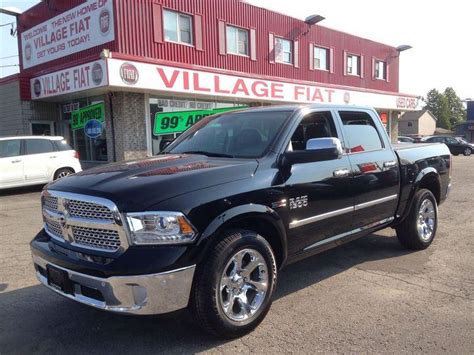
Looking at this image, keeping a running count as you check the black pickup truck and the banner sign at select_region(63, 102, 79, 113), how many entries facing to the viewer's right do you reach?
0

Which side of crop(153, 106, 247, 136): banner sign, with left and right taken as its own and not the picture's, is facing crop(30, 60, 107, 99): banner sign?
right

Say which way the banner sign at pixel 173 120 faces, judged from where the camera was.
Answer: facing the viewer and to the right of the viewer

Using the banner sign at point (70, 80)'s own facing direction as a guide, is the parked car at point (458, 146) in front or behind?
behind

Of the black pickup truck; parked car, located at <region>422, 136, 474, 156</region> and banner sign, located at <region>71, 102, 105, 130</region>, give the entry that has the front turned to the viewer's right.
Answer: the parked car

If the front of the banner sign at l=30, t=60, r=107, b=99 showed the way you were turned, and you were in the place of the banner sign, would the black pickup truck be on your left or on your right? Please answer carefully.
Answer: on your left

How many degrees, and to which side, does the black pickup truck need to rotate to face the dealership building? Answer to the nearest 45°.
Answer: approximately 135° to its right

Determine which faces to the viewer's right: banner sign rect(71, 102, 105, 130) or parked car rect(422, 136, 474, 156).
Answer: the parked car

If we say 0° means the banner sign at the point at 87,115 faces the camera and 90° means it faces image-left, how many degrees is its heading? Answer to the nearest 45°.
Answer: approximately 45°

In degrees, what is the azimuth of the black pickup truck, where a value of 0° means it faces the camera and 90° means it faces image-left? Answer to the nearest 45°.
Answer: approximately 45°

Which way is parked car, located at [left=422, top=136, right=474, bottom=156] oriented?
to the viewer's right

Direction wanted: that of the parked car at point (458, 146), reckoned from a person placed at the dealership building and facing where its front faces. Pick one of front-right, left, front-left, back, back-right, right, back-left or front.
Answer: left

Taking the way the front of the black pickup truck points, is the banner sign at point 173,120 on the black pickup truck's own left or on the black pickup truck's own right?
on the black pickup truck's own right
